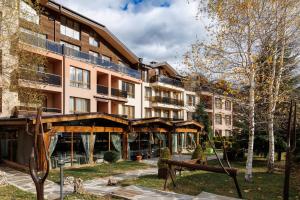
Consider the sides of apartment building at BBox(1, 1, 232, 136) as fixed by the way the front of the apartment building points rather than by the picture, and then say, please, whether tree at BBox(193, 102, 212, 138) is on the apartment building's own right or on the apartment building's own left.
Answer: on the apartment building's own left

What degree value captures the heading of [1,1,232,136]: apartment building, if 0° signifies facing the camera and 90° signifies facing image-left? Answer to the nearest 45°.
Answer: approximately 315°

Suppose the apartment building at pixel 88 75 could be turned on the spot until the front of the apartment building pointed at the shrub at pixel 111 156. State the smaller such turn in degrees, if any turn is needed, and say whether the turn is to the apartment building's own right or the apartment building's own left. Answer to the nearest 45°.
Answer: approximately 45° to the apartment building's own right

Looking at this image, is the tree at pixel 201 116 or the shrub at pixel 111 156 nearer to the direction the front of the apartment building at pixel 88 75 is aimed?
the shrub
